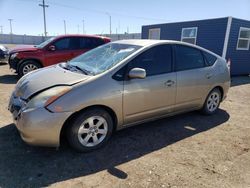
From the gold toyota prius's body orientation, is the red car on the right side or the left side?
on its right

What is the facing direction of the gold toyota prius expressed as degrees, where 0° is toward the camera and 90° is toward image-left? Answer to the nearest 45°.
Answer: approximately 45°

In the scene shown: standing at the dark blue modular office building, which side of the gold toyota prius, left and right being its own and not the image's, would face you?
back
